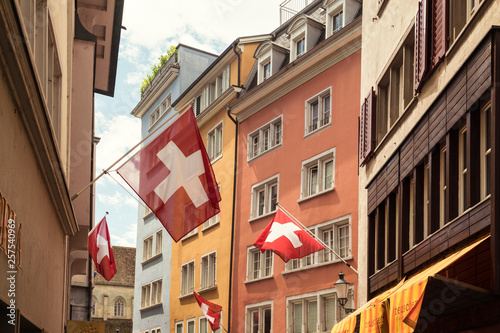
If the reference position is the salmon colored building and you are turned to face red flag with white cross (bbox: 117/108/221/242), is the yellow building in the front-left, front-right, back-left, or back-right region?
back-right

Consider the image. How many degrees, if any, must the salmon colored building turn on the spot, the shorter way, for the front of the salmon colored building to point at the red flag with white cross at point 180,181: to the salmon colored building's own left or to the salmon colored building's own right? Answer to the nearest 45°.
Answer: approximately 45° to the salmon colored building's own left

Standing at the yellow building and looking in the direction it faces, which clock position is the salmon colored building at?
The salmon colored building is roughly at 10 o'clock from the yellow building.

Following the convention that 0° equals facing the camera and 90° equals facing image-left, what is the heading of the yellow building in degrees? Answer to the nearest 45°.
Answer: approximately 45°

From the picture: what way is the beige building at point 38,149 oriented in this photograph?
to the viewer's right

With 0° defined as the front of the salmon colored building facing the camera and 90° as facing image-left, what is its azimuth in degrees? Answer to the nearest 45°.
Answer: approximately 45°

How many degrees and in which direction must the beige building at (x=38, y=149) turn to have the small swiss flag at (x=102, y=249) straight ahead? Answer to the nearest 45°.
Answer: approximately 90° to its left
